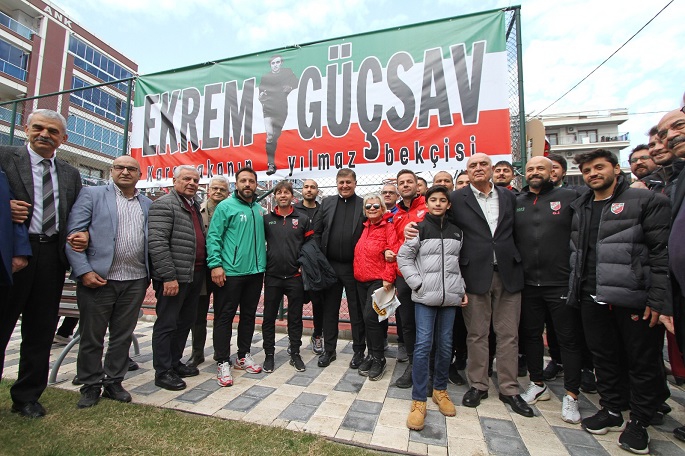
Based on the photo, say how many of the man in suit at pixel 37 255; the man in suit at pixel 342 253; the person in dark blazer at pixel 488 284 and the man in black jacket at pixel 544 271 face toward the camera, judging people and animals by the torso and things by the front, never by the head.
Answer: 4

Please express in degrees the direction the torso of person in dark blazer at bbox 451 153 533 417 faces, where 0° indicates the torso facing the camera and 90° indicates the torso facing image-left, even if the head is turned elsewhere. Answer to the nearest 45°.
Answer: approximately 0°

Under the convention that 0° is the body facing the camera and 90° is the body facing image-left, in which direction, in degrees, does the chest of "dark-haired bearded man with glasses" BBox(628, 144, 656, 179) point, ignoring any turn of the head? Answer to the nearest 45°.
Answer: approximately 45°

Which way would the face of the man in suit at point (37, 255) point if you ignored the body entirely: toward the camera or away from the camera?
toward the camera

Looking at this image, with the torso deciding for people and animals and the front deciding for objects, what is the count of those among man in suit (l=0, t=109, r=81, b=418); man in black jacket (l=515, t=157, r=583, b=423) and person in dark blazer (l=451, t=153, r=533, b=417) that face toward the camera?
3

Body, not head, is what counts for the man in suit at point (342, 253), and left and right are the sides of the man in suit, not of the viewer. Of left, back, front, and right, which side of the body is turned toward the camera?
front

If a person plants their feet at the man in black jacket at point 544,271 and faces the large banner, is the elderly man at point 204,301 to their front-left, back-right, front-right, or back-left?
front-left

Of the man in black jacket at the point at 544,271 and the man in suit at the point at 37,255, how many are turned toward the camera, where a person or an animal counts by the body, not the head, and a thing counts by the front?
2

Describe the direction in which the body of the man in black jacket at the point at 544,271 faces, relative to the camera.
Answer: toward the camera

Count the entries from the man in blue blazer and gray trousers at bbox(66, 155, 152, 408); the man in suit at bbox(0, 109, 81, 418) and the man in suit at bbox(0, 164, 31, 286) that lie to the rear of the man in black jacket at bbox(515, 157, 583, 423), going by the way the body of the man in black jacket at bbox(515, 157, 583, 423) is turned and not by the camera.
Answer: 0

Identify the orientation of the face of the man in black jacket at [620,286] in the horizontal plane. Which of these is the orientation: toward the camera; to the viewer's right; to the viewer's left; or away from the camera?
toward the camera
